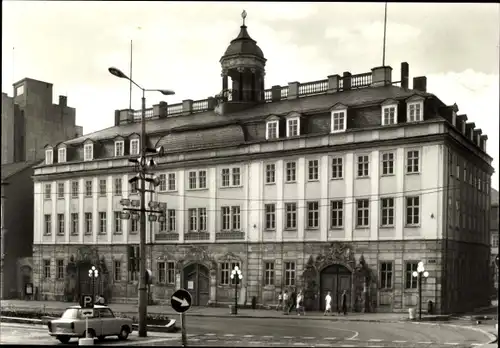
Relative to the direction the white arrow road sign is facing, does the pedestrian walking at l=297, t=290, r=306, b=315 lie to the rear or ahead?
to the rear

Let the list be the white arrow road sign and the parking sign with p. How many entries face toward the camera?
2

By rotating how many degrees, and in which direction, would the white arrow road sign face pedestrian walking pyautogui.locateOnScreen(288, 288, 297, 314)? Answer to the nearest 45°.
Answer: approximately 135° to its left

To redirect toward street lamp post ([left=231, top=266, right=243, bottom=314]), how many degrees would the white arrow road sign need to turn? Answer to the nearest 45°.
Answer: approximately 180°

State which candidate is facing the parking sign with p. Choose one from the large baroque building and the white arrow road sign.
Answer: the large baroque building

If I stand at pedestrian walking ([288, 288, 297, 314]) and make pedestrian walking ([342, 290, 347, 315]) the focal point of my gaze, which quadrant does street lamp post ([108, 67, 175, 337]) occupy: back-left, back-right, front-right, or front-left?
back-right

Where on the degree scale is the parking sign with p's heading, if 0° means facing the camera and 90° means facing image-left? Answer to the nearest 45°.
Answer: approximately 0°

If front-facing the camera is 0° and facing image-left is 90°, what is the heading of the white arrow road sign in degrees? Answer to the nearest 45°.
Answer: approximately 0°

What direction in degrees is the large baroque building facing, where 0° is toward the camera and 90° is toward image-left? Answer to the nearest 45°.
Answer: approximately 45°

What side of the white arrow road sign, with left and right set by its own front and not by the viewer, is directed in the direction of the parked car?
right
